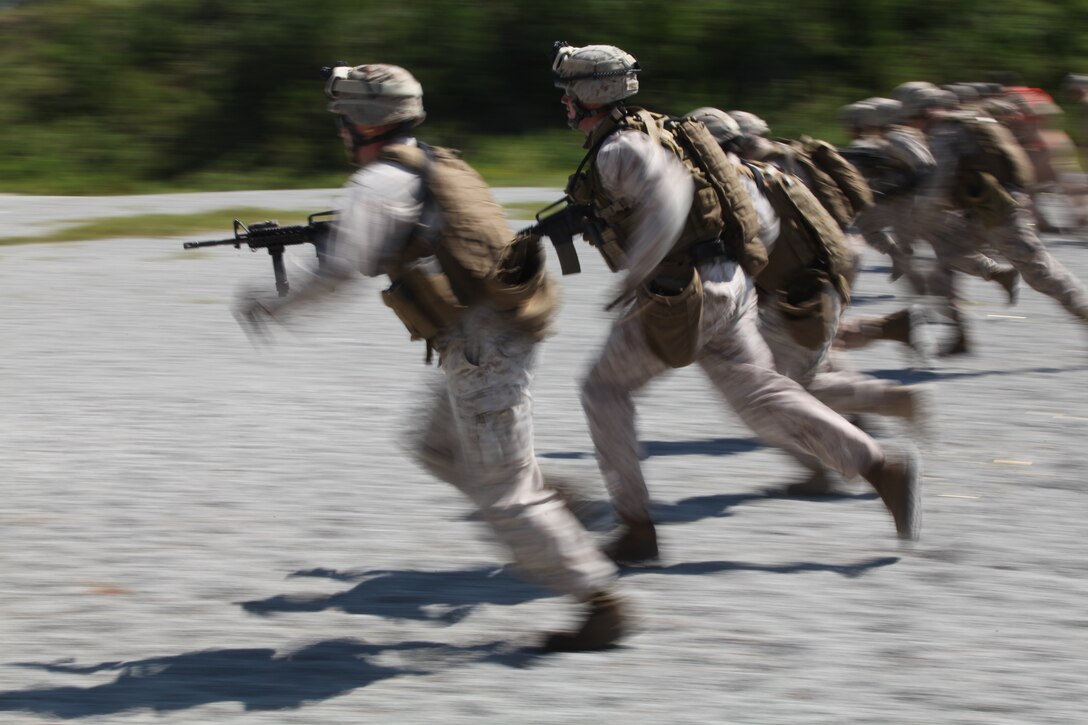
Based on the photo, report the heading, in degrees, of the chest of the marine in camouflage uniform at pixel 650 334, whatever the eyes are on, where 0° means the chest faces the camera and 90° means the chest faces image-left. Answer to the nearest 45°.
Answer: approximately 90°

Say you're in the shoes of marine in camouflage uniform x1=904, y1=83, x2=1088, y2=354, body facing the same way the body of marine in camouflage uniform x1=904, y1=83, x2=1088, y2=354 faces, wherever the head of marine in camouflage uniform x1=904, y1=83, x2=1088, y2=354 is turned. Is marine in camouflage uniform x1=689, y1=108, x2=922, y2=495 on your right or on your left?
on your left

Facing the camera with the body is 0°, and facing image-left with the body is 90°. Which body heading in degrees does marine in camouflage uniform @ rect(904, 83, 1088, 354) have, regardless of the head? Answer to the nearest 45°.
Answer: approximately 90°

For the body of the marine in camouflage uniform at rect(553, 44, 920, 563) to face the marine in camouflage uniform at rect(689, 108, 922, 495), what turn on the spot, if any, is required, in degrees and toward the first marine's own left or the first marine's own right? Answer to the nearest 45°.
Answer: approximately 135° to the first marine's own right

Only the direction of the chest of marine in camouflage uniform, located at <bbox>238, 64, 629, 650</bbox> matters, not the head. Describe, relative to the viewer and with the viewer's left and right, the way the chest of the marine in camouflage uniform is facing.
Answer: facing to the left of the viewer

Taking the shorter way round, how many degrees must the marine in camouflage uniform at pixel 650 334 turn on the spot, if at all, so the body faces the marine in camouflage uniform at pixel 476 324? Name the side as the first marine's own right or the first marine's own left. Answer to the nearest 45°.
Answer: approximately 45° to the first marine's own left
